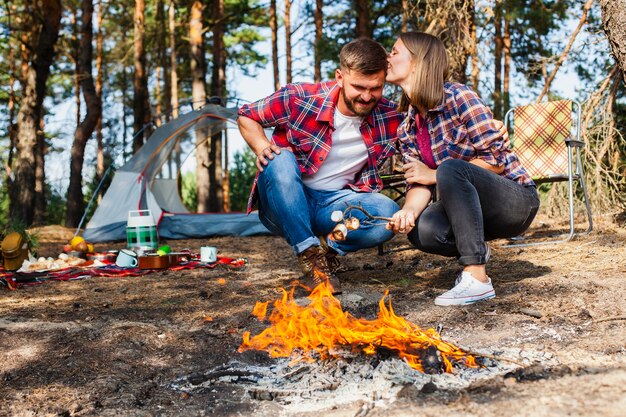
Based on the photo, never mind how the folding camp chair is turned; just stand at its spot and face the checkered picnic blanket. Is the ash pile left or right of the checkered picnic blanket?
left

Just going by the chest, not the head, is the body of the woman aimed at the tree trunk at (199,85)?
no

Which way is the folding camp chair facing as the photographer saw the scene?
facing the viewer and to the left of the viewer

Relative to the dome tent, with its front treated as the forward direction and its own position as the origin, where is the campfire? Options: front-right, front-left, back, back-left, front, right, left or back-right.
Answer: front

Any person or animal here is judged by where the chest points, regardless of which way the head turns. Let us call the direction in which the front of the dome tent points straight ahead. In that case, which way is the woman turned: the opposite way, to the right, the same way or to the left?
to the right

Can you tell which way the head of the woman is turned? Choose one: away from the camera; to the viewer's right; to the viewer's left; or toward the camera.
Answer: to the viewer's left

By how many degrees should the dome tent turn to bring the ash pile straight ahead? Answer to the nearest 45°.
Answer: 0° — it already faces it

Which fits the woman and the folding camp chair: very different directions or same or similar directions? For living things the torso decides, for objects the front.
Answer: same or similar directions

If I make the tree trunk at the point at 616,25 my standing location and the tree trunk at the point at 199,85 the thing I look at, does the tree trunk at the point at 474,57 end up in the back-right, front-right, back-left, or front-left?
front-right

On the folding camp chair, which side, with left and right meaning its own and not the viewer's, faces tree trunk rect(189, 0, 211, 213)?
right

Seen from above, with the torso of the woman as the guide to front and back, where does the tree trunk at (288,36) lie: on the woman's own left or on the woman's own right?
on the woman's own right

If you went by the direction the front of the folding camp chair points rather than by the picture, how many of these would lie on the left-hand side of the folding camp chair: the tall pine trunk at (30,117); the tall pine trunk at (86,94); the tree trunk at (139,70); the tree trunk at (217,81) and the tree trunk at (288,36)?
0

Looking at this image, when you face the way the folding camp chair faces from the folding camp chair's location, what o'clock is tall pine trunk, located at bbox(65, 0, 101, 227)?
The tall pine trunk is roughly at 2 o'clock from the folding camp chair.

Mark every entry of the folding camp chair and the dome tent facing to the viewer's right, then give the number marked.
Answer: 0

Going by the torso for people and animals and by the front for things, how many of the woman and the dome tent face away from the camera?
0

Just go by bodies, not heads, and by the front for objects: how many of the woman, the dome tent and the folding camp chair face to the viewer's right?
0

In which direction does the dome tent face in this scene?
toward the camera
